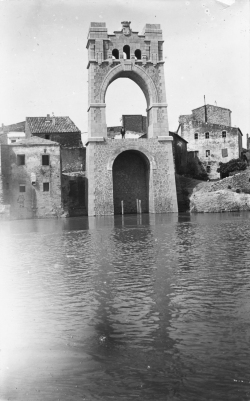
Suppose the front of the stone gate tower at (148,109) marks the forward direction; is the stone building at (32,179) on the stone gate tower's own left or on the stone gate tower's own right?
on the stone gate tower's own right

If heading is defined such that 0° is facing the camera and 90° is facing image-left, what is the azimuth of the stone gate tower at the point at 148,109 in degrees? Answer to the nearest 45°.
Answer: approximately 0°

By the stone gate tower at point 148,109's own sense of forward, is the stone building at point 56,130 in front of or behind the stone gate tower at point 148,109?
behind
